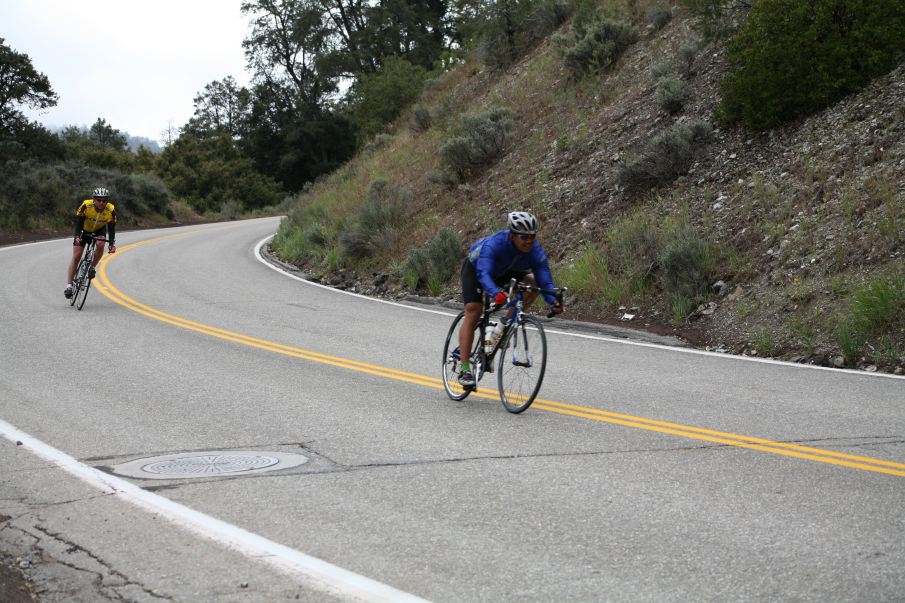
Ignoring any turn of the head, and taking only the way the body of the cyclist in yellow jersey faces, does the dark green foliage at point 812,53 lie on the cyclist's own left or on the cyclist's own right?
on the cyclist's own left

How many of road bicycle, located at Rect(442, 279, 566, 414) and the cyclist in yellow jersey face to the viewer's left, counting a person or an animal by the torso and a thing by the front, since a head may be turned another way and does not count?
0

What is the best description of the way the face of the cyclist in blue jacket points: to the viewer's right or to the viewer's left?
to the viewer's right

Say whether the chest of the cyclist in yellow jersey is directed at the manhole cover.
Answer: yes

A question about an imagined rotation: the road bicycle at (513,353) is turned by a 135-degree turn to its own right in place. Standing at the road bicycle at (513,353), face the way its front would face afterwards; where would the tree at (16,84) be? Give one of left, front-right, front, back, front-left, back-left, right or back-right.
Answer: front-right

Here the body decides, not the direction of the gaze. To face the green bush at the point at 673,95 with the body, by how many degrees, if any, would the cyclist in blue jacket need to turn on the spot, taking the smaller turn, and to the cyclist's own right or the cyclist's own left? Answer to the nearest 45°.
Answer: approximately 135° to the cyclist's own left

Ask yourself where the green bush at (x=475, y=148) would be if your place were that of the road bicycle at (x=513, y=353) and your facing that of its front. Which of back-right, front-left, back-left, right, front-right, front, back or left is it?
back-left

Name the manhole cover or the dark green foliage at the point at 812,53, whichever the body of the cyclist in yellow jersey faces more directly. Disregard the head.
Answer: the manhole cover

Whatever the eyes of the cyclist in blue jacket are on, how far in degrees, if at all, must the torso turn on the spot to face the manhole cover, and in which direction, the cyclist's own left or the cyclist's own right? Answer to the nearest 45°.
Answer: approximately 90° to the cyclist's own right

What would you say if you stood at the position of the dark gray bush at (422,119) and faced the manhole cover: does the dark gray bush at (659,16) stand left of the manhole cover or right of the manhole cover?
left
